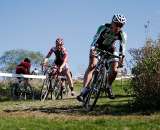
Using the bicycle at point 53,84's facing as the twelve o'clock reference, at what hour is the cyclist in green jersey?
The cyclist in green jersey is roughly at 10 o'clock from the bicycle.

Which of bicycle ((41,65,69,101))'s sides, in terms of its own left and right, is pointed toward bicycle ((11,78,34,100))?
right

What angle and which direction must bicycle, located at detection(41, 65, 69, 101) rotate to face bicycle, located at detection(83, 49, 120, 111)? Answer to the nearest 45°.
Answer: approximately 45° to its left

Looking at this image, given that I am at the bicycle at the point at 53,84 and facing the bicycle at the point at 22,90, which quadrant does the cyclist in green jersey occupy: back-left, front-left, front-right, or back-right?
back-left
